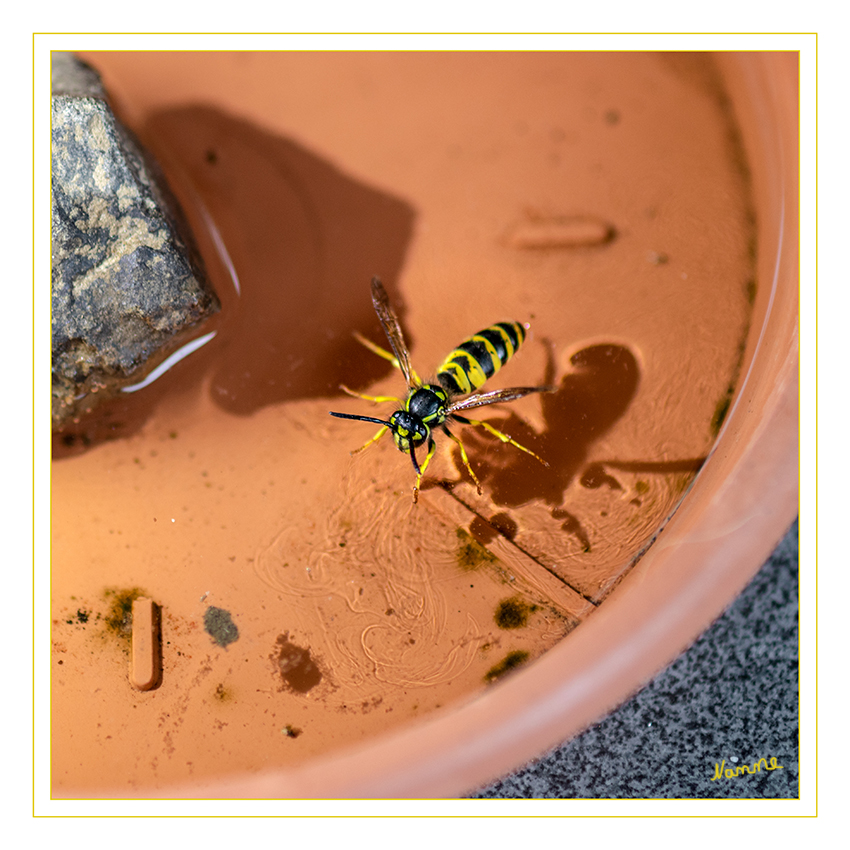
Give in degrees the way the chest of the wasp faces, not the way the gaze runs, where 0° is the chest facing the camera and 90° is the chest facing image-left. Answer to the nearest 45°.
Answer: approximately 45°
